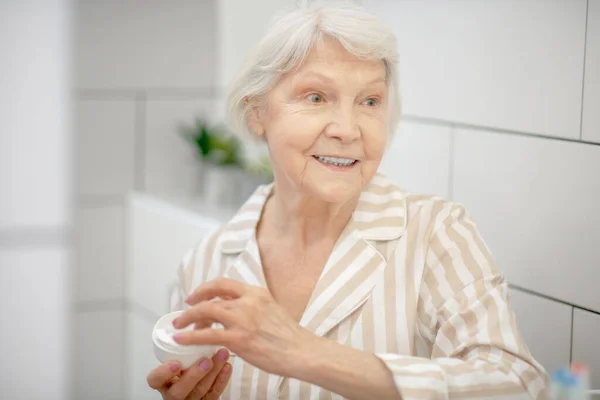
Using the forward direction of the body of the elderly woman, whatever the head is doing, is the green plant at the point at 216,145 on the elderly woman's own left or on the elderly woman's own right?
on the elderly woman's own right

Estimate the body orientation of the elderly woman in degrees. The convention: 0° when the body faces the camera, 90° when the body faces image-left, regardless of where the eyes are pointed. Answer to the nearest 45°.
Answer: approximately 45°

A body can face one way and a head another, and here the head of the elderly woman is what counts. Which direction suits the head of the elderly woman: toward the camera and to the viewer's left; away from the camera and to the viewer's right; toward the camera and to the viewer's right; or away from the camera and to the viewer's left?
toward the camera and to the viewer's right
